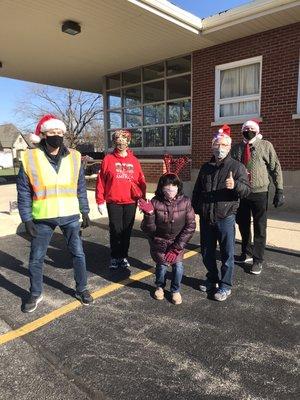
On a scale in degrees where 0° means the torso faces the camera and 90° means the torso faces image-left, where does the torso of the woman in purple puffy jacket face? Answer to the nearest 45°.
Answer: approximately 0°

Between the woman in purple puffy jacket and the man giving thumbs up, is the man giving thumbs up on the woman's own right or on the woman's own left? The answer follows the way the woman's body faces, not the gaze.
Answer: on the woman's own left

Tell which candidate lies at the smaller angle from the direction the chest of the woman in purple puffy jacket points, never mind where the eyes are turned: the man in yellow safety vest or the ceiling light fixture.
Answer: the man in yellow safety vest

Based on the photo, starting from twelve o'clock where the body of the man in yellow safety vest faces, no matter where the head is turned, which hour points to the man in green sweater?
The man in green sweater is roughly at 9 o'clock from the man in yellow safety vest.

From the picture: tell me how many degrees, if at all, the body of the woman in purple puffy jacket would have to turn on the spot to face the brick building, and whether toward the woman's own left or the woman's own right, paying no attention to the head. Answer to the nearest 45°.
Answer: approximately 180°

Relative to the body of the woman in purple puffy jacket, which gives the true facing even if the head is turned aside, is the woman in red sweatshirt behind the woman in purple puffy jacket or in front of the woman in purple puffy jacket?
behind

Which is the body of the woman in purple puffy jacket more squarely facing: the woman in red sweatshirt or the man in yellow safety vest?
the man in yellow safety vest

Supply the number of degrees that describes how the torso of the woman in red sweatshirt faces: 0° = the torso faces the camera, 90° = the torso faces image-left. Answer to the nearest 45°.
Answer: approximately 0°

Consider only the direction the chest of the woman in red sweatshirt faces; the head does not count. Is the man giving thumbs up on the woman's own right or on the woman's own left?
on the woman's own left
